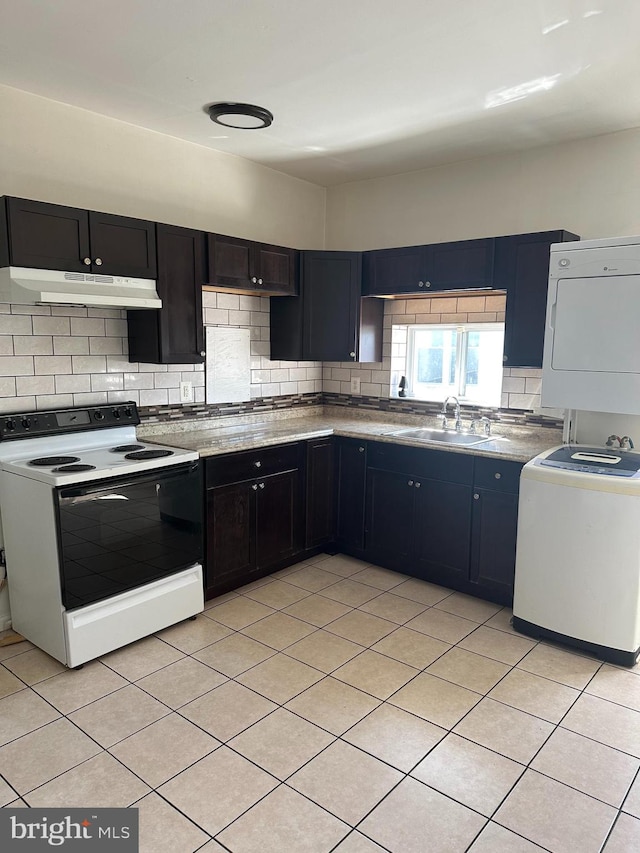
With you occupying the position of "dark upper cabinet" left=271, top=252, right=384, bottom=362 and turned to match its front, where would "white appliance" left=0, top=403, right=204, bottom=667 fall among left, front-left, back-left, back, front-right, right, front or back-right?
front-right

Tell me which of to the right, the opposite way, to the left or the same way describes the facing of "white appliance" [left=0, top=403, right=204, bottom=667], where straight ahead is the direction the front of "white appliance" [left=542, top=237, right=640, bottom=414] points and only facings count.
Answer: to the left

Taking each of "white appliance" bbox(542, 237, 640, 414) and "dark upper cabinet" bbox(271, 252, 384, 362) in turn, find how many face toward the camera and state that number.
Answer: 2

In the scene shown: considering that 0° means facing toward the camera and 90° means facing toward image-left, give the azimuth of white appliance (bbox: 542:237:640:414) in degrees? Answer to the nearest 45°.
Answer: approximately 0°

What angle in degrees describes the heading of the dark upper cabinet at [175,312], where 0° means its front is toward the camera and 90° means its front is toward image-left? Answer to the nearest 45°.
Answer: approximately 315°

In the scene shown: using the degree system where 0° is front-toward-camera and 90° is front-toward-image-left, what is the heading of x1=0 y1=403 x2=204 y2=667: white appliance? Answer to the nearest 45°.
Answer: approximately 315°

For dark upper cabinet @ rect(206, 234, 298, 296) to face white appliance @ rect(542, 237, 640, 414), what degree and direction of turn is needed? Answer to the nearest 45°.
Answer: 0° — it already faces it

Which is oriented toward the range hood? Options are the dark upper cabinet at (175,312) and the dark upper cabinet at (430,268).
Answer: the dark upper cabinet at (430,268)

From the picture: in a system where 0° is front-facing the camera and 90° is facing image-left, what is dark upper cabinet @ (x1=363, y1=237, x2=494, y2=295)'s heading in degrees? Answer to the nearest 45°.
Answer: approximately 45°
